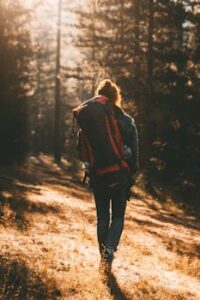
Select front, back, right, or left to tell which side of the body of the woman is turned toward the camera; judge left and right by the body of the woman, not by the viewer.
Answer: back

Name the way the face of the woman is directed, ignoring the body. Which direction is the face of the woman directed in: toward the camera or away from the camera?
away from the camera
